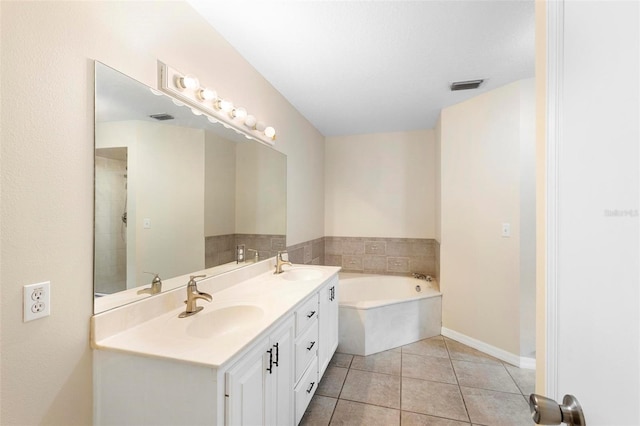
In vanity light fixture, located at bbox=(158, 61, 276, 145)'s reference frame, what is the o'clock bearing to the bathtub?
The bathtub is roughly at 10 o'clock from the vanity light fixture.

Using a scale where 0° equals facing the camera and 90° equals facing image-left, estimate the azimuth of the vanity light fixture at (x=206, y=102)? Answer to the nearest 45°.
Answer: approximately 315°

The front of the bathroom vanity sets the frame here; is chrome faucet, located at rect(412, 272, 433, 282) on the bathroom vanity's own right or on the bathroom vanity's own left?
on the bathroom vanity's own left

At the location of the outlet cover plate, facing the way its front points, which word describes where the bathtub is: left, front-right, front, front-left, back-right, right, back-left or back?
front-left

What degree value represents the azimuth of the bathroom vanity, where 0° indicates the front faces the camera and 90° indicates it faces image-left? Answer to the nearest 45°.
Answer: approximately 315°

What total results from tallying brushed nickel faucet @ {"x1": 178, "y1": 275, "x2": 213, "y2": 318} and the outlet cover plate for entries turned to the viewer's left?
0

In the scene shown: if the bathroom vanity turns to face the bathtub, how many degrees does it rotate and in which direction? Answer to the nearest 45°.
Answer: approximately 90° to its left

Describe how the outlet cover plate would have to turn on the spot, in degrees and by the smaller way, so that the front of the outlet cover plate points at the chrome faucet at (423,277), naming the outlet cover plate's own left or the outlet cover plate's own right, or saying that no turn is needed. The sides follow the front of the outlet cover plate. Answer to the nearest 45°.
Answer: approximately 45° to the outlet cover plate's own left

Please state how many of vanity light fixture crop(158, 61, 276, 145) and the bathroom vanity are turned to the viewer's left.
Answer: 0

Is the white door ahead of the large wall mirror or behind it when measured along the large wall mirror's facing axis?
ahead

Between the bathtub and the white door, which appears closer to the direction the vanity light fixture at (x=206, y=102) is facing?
the white door
